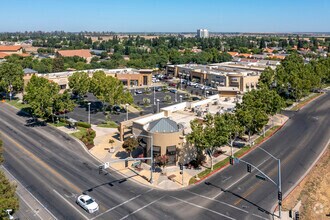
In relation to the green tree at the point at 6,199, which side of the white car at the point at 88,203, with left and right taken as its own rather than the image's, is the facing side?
right

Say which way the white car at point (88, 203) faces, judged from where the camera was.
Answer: facing the viewer and to the right of the viewer
